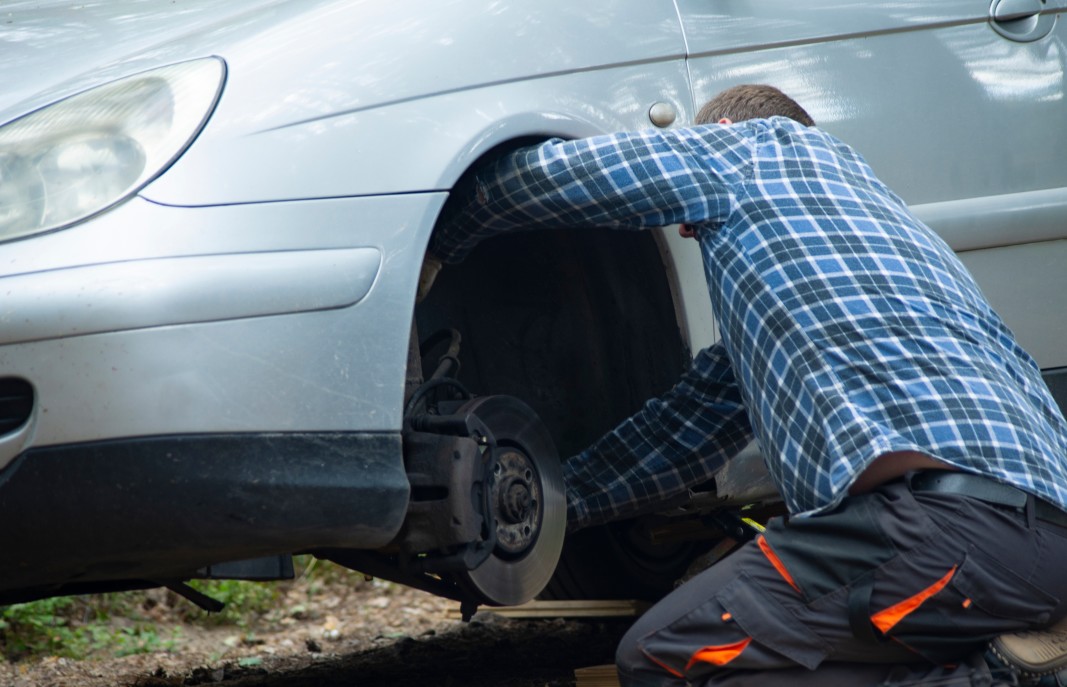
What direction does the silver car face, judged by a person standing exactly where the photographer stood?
facing the viewer and to the left of the viewer
